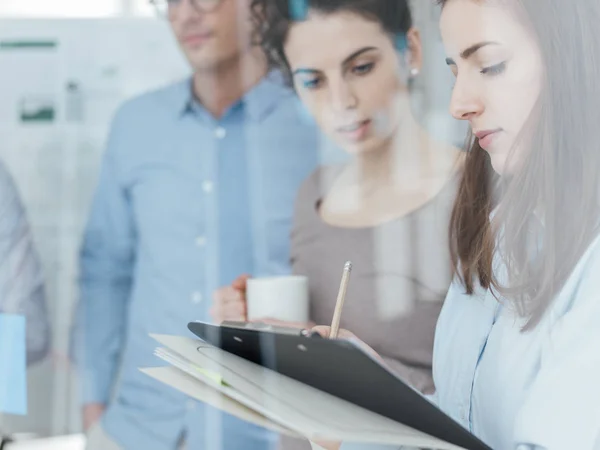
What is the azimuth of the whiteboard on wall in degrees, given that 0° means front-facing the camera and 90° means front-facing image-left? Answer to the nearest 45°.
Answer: approximately 0°

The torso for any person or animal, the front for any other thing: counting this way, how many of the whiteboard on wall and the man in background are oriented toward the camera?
2
